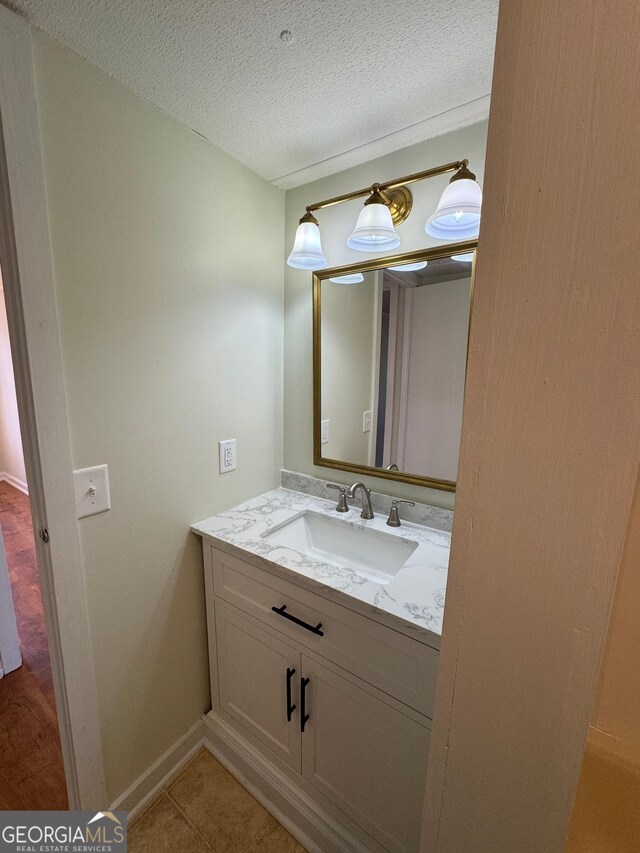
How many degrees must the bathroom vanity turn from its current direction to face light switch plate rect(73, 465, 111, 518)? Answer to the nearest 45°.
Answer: approximately 45° to its right

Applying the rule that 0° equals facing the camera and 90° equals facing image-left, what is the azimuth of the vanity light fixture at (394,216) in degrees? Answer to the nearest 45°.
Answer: approximately 45°

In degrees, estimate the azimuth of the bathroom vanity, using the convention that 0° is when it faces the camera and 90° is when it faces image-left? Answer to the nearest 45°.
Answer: approximately 45°

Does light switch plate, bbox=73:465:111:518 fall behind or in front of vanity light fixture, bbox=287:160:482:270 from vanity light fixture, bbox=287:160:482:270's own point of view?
in front

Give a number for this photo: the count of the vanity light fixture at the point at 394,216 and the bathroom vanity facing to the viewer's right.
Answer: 0

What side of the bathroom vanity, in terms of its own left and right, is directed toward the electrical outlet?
right

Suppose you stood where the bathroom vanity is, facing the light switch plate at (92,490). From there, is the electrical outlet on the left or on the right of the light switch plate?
right
